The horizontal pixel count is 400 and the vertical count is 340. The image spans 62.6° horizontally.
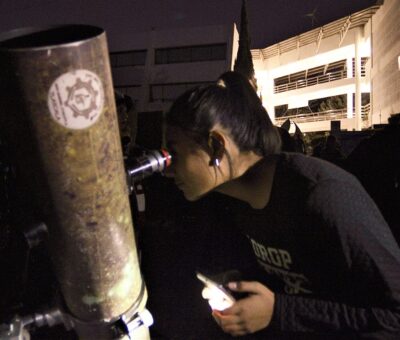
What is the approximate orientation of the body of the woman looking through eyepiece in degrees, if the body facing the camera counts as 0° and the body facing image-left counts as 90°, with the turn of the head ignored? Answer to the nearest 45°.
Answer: approximately 90°
